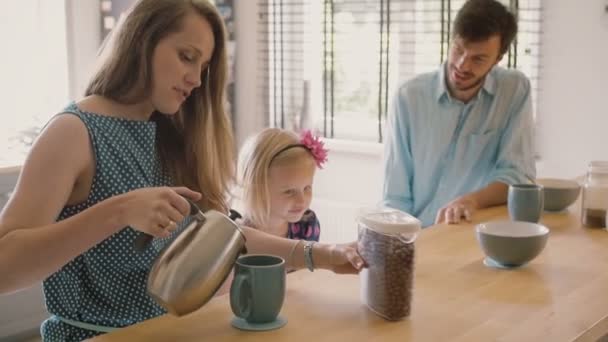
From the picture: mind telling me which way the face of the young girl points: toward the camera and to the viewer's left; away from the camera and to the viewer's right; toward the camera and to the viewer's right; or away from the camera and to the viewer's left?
toward the camera and to the viewer's right

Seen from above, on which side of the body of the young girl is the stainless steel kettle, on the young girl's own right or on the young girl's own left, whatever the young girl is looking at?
on the young girl's own right

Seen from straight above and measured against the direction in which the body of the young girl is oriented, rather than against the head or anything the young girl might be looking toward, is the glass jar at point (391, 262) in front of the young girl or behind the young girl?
in front

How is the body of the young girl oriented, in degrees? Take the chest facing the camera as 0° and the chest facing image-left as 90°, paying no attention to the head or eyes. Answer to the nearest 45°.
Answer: approximately 315°

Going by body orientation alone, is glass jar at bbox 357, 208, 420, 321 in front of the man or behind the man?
in front

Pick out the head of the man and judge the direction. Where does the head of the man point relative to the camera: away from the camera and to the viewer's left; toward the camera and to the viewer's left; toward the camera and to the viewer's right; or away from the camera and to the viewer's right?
toward the camera and to the viewer's left

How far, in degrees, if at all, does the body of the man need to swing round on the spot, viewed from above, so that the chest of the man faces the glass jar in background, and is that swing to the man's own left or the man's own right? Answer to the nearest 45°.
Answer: approximately 45° to the man's own left

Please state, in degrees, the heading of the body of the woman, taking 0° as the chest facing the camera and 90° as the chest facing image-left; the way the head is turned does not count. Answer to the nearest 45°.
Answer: approximately 315°

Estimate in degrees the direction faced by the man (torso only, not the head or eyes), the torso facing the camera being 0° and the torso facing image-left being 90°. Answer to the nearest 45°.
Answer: approximately 0°

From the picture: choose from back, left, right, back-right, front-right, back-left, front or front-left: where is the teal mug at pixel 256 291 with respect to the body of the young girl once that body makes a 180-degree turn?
back-left
